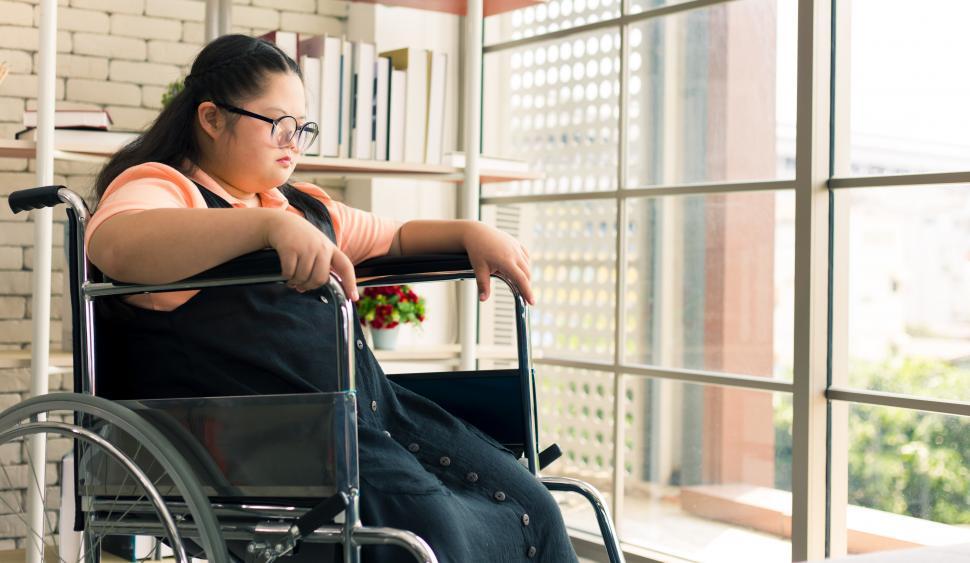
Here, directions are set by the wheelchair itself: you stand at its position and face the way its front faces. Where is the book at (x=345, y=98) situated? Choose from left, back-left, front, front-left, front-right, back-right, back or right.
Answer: back-left

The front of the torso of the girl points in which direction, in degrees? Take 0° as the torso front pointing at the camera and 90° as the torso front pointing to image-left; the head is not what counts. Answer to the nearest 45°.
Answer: approximately 315°

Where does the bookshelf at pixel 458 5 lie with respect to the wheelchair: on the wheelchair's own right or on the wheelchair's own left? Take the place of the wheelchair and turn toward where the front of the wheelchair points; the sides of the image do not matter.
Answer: on the wheelchair's own left

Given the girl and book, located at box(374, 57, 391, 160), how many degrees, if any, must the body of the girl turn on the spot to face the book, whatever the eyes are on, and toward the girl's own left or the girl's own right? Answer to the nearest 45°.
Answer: approximately 135° to the girl's own left

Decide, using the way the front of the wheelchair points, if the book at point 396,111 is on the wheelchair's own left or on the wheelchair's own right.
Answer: on the wheelchair's own left

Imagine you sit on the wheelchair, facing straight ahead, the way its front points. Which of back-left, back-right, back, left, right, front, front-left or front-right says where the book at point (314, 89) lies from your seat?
back-left

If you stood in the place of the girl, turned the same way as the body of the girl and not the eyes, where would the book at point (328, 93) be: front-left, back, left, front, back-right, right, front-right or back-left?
back-left

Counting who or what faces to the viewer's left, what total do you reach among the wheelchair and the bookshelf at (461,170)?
0

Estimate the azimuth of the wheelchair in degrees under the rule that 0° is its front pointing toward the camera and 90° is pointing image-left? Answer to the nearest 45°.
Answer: approximately 315°

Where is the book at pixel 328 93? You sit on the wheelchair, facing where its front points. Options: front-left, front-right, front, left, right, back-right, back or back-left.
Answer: back-left

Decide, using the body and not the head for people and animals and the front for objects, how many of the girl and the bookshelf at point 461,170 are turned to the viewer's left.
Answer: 0
